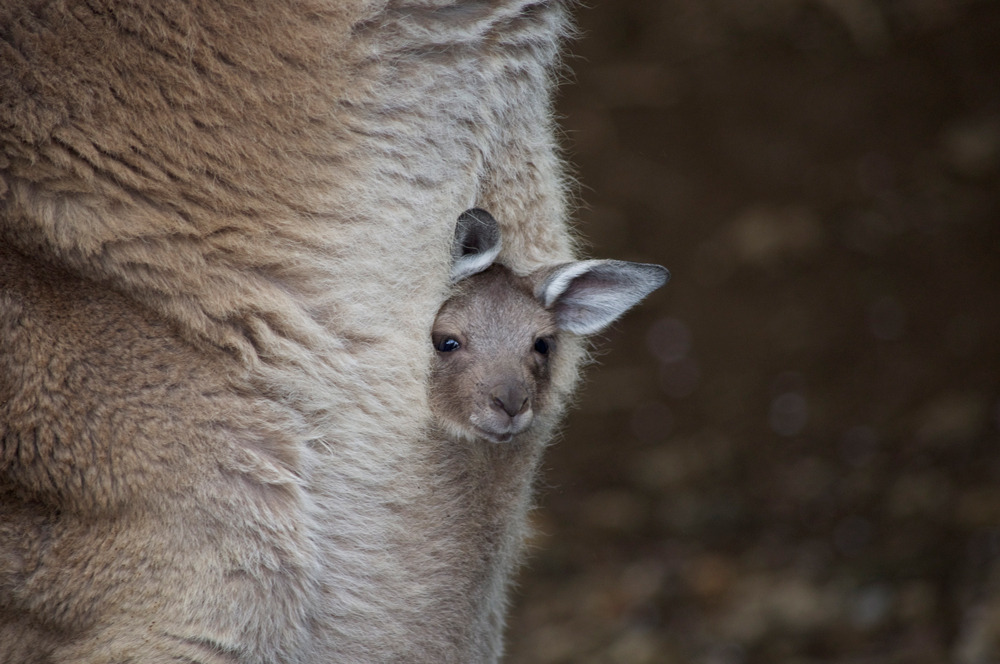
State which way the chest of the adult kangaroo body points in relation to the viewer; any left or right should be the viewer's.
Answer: facing to the right of the viewer

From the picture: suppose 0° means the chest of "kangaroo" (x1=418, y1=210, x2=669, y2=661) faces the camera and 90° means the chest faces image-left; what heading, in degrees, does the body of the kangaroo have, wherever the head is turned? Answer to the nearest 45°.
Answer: approximately 0°
